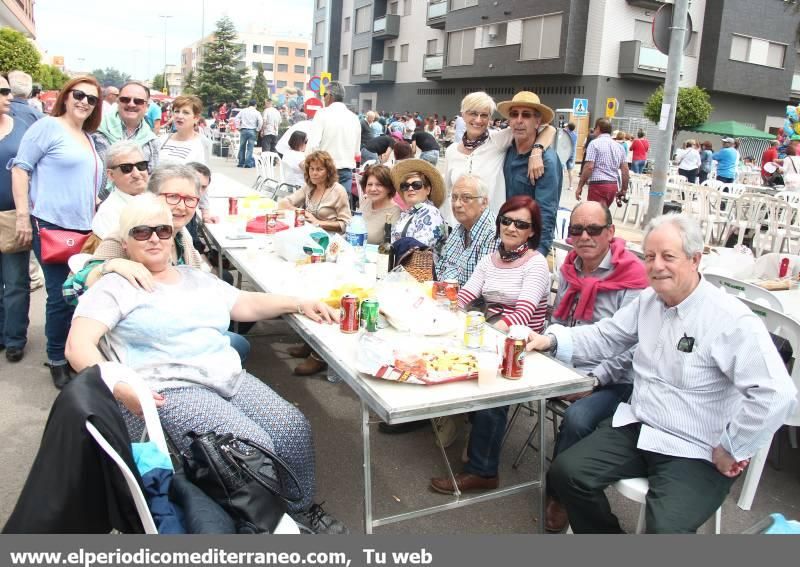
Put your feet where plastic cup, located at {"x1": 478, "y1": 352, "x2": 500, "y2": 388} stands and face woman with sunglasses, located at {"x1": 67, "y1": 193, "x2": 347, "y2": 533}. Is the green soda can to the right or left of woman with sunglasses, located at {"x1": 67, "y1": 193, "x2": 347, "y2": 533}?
right

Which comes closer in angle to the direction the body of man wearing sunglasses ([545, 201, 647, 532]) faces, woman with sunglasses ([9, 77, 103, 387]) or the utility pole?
the woman with sunglasses

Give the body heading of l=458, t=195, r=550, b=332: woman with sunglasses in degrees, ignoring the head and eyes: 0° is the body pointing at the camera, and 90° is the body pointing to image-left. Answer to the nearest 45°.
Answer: approximately 45°

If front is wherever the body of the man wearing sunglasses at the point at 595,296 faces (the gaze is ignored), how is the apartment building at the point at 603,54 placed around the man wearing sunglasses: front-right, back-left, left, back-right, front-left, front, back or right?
back-right

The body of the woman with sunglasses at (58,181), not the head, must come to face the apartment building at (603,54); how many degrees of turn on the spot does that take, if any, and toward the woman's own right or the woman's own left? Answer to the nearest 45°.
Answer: approximately 90° to the woman's own left

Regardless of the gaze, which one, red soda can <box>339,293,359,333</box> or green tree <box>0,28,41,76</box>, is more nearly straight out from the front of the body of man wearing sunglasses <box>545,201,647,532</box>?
the red soda can

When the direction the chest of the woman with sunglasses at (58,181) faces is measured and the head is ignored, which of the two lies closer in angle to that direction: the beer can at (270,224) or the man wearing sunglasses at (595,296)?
the man wearing sunglasses

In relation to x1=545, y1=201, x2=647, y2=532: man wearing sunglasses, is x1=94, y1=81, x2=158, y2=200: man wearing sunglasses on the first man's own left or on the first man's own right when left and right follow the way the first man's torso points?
on the first man's own right

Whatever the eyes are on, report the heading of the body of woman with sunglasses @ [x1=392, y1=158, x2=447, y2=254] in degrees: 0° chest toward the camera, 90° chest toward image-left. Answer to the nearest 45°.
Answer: approximately 45°

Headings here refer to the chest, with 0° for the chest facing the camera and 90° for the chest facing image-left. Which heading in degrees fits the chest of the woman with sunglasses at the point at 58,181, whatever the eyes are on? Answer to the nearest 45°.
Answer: approximately 315°
